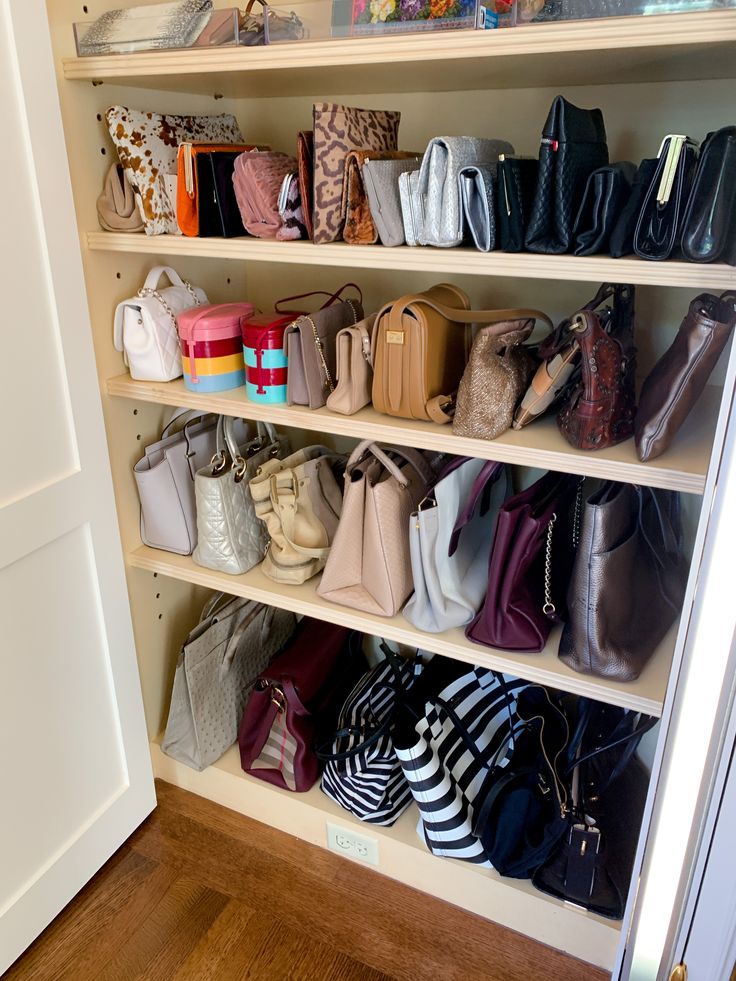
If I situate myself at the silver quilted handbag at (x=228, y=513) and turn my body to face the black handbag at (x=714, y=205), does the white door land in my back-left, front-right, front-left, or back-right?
back-right

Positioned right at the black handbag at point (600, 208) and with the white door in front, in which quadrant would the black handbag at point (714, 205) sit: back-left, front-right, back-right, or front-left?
back-left

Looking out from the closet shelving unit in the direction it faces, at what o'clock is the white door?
The white door is roughly at 1 o'clock from the closet shelving unit.

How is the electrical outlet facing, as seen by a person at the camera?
facing the viewer and to the left of the viewer

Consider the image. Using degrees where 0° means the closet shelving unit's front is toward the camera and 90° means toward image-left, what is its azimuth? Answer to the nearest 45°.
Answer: approximately 45°

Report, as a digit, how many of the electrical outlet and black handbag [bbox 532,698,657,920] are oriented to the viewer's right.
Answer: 0
